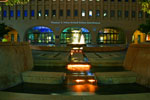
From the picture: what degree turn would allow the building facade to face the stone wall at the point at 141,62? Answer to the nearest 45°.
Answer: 0° — it already faces it

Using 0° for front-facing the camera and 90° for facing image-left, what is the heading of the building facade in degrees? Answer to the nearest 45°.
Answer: approximately 0°

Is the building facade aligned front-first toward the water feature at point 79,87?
yes

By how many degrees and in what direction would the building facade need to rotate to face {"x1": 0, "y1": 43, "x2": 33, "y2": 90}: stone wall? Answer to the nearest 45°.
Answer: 0° — it already faces it

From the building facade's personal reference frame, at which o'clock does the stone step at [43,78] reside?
The stone step is roughly at 12 o'clock from the building facade.

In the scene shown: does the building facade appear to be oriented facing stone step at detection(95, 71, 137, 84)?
yes
